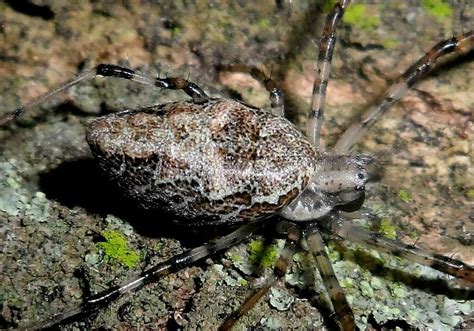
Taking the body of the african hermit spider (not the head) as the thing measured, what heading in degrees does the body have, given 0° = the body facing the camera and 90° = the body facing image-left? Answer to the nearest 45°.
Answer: approximately 270°

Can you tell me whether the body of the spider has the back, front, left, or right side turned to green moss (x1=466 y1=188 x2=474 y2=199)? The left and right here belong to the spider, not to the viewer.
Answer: front

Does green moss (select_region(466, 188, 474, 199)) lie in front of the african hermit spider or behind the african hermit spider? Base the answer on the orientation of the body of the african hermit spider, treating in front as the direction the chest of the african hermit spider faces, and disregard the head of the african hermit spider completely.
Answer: in front
